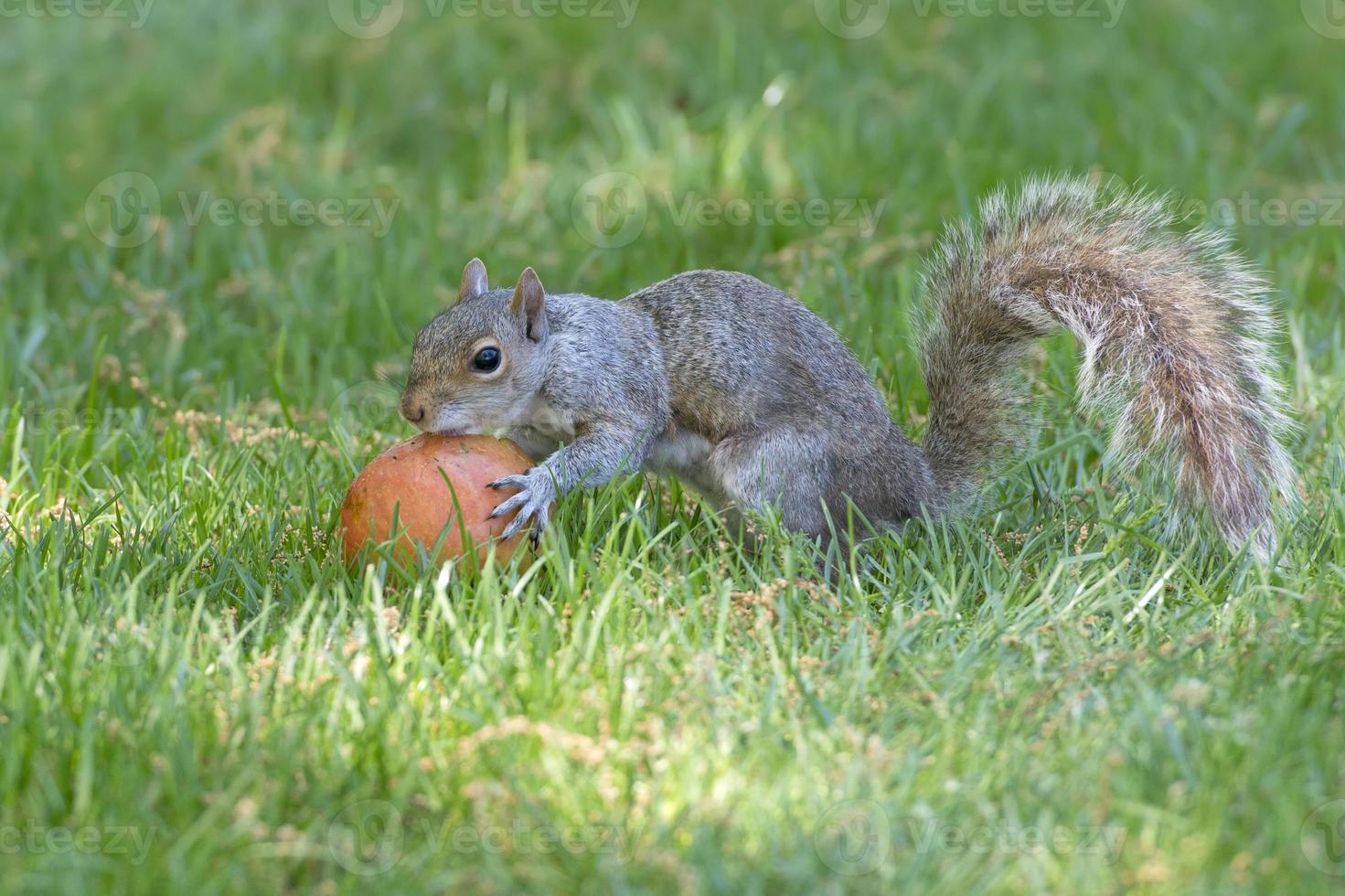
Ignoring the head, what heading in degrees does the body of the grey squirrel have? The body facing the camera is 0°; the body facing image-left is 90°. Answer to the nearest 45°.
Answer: approximately 90°
